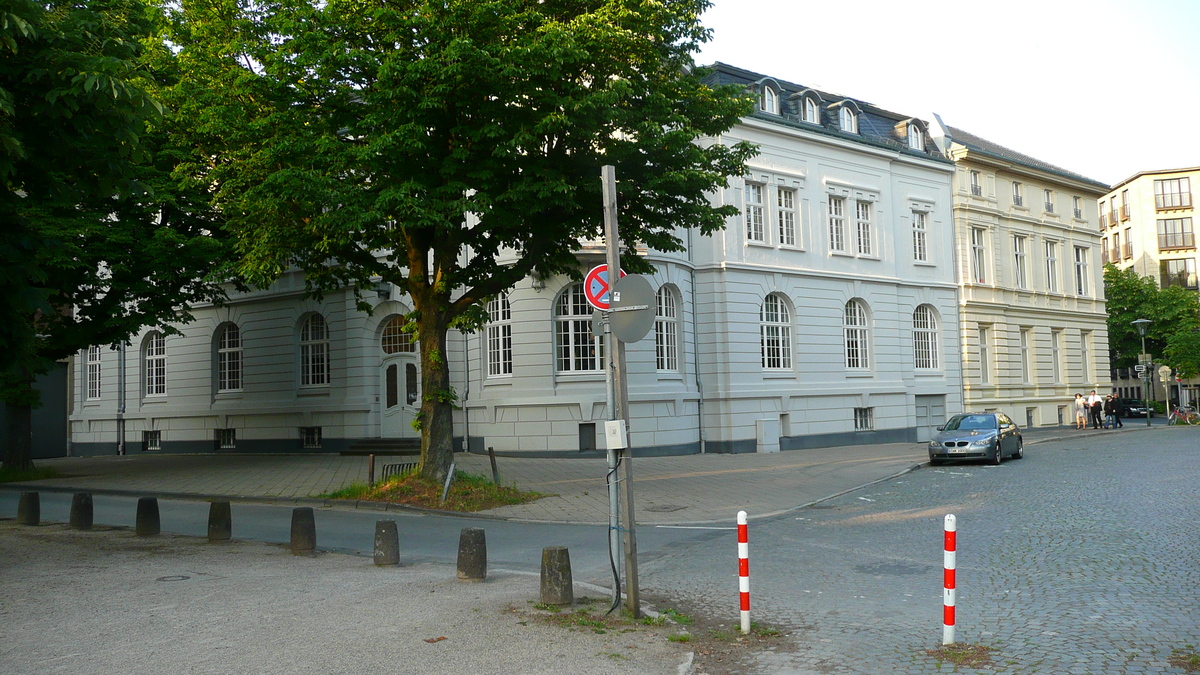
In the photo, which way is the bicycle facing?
to the viewer's left

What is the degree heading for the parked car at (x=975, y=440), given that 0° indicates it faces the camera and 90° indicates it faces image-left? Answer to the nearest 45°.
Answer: approximately 45°

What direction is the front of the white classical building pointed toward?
toward the camera

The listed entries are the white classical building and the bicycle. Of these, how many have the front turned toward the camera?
1

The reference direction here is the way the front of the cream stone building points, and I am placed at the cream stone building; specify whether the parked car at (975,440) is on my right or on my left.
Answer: on my right

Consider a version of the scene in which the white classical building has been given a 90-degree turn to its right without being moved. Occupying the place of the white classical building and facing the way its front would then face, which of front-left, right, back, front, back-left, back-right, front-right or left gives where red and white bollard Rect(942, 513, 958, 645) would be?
left

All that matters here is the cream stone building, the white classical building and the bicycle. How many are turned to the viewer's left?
1

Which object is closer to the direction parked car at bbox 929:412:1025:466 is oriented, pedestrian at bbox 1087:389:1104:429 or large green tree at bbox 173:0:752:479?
the large green tree

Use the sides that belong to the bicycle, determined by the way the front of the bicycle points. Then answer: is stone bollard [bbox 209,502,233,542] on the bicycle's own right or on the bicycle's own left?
on the bicycle's own left

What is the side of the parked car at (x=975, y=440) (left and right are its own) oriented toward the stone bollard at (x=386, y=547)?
front

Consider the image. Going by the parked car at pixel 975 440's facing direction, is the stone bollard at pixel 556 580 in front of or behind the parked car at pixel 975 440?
in front

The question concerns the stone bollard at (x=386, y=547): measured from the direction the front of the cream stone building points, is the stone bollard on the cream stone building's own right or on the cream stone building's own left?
on the cream stone building's own right

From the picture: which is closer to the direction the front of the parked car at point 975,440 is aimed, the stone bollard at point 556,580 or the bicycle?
the stone bollard

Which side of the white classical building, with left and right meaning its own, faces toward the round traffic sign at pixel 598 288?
front

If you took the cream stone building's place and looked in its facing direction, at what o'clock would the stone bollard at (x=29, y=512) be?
The stone bollard is roughly at 2 o'clock from the cream stone building.

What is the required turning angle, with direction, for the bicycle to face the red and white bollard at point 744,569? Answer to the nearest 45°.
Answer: approximately 90° to its left
